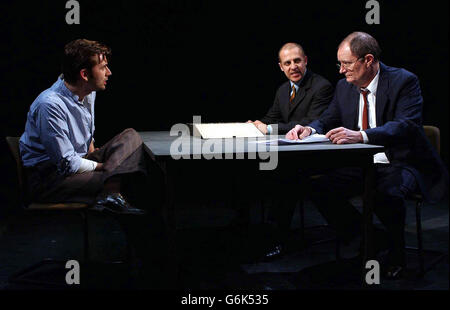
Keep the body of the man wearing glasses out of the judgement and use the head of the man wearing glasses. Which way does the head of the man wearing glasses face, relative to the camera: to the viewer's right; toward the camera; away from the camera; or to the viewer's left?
to the viewer's left

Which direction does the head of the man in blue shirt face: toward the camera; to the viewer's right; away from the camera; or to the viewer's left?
to the viewer's right

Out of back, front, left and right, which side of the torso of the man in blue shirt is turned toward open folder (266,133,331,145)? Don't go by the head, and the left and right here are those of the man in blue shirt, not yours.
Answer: front

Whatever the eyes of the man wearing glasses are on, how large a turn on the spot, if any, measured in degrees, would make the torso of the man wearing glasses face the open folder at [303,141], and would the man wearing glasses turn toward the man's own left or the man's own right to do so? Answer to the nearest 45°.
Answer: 0° — they already face it

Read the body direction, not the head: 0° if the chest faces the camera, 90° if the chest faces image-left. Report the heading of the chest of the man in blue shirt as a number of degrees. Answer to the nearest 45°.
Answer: approximately 270°

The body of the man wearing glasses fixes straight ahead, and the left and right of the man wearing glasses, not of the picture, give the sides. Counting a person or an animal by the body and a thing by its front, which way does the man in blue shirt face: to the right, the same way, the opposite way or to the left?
the opposite way

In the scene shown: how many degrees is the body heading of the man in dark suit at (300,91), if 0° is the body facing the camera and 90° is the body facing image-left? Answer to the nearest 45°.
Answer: approximately 45°

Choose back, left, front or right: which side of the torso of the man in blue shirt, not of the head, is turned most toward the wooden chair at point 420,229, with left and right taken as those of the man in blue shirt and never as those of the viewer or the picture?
front
